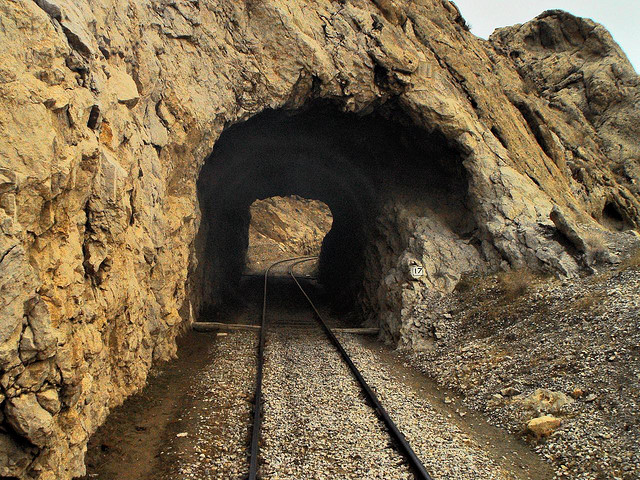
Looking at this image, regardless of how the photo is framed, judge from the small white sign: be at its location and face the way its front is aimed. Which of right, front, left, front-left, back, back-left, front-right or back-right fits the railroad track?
front

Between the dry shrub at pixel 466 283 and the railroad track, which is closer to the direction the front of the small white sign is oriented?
the railroad track

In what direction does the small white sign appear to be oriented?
toward the camera

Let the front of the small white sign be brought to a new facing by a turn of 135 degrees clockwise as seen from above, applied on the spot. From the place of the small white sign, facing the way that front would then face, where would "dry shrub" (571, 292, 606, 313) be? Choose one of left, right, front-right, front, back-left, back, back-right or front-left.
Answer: back

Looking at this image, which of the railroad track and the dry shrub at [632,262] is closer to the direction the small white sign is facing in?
the railroad track

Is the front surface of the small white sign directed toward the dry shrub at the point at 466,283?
no

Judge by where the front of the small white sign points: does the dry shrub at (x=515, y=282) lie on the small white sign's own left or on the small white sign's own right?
on the small white sign's own left

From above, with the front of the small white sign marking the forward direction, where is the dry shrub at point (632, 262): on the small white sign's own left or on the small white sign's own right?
on the small white sign's own left

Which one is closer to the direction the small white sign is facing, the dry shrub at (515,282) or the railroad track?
the railroad track
